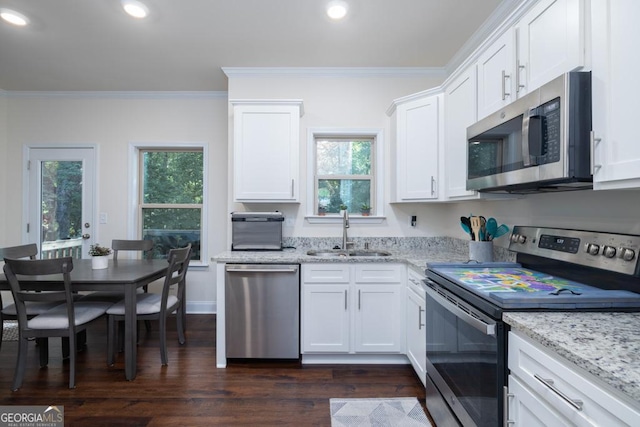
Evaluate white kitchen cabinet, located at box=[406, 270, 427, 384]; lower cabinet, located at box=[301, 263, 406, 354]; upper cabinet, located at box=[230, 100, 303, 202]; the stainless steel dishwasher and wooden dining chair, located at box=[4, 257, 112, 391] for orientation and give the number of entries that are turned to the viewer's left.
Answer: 1

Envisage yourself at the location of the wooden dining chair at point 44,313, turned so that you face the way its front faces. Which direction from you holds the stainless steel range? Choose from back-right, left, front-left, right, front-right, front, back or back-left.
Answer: right

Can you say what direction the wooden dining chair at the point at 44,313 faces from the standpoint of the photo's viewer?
facing away from the viewer and to the right of the viewer

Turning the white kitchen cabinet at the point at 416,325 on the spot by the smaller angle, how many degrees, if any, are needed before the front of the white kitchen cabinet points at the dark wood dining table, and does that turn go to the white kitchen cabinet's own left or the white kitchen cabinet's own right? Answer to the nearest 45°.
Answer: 0° — it already faces it

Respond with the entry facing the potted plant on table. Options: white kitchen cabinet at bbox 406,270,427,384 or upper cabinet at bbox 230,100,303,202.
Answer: the white kitchen cabinet

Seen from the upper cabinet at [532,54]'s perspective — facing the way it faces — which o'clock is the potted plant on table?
The potted plant on table is roughly at 1 o'clock from the upper cabinet.

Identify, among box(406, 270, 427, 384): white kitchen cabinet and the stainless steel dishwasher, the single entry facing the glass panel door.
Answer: the white kitchen cabinet

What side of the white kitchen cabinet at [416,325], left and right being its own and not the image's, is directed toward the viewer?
left

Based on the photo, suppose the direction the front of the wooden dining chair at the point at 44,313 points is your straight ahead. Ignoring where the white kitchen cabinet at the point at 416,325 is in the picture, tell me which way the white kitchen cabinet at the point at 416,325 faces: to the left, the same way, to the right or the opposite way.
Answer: to the left

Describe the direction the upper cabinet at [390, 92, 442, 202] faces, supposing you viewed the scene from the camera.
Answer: facing the viewer and to the left of the viewer

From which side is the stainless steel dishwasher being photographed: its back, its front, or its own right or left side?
front

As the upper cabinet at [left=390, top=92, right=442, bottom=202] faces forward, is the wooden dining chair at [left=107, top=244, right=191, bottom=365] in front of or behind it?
in front

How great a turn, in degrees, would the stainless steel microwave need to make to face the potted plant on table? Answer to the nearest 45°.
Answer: approximately 45° to its right

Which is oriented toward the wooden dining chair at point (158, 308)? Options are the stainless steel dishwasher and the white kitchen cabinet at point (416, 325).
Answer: the white kitchen cabinet
